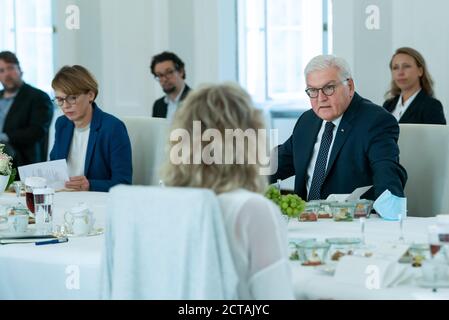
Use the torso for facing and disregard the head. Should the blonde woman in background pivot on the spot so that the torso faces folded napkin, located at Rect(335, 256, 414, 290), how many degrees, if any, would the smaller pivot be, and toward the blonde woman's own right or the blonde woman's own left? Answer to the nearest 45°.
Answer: approximately 45° to the blonde woman's own left

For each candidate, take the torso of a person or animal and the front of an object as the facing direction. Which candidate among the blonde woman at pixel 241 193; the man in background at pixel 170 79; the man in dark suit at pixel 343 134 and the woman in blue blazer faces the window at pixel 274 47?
the blonde woman

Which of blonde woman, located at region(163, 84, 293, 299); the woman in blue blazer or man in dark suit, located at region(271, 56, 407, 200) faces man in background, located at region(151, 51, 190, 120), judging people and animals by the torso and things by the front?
the blonde woman

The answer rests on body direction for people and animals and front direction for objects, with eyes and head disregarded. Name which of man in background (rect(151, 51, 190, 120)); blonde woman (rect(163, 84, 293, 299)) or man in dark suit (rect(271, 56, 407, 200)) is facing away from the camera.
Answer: the blonde woman

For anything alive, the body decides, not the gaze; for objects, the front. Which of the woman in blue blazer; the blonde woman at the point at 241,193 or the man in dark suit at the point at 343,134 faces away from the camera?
the blonde woman

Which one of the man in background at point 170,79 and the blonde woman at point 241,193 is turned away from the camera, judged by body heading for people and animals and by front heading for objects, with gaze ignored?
the blonde woman

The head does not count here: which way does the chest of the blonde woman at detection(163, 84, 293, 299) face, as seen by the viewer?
away from the camera
